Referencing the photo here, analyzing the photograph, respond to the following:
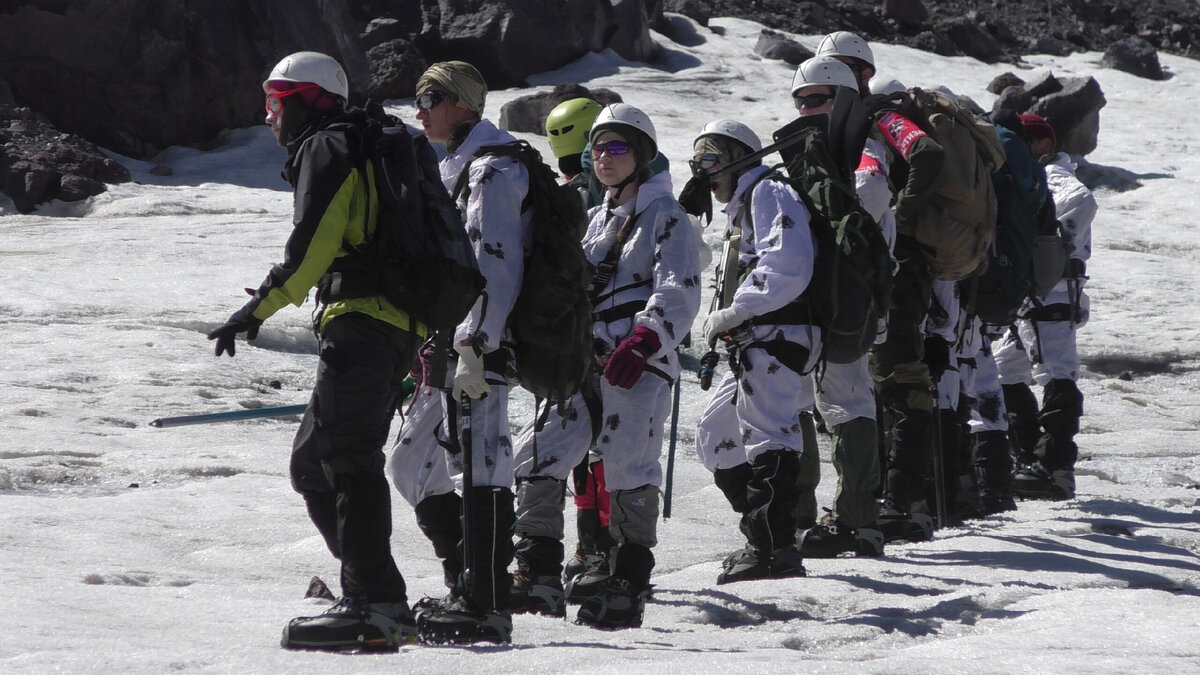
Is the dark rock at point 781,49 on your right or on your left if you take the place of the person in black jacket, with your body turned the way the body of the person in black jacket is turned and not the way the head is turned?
on your right

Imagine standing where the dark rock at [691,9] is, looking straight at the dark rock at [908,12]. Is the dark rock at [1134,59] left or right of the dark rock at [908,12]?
right

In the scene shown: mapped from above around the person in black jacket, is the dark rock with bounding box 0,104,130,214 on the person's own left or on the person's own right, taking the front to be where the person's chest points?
on the person's own right

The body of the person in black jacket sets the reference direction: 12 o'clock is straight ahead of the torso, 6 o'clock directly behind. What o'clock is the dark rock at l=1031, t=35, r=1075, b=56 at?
The dark rock is roughly at 4 o'clock from the person in black jacket.

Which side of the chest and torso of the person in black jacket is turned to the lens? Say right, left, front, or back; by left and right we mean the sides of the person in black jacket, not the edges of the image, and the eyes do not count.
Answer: left

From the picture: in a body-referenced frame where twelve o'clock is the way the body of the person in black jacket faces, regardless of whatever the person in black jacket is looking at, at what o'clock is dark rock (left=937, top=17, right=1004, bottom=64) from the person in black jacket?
The dark rock is roughly at 4 o'clock from the person in black jacket.

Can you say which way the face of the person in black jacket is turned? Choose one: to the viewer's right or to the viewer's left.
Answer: to the viewer's left

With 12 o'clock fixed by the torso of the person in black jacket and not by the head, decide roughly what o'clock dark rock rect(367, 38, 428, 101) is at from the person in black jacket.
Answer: The dark rock is roughly at 3 o'clock from the person in black jacket.

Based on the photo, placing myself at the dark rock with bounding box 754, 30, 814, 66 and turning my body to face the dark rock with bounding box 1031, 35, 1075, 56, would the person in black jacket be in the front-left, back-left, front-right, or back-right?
back-right

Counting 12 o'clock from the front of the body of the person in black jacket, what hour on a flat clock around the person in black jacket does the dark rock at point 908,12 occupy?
The dark rock is roughly at 4 o'clock from the person in black jacket.

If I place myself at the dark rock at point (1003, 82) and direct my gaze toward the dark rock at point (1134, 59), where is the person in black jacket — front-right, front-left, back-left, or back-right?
back-right
